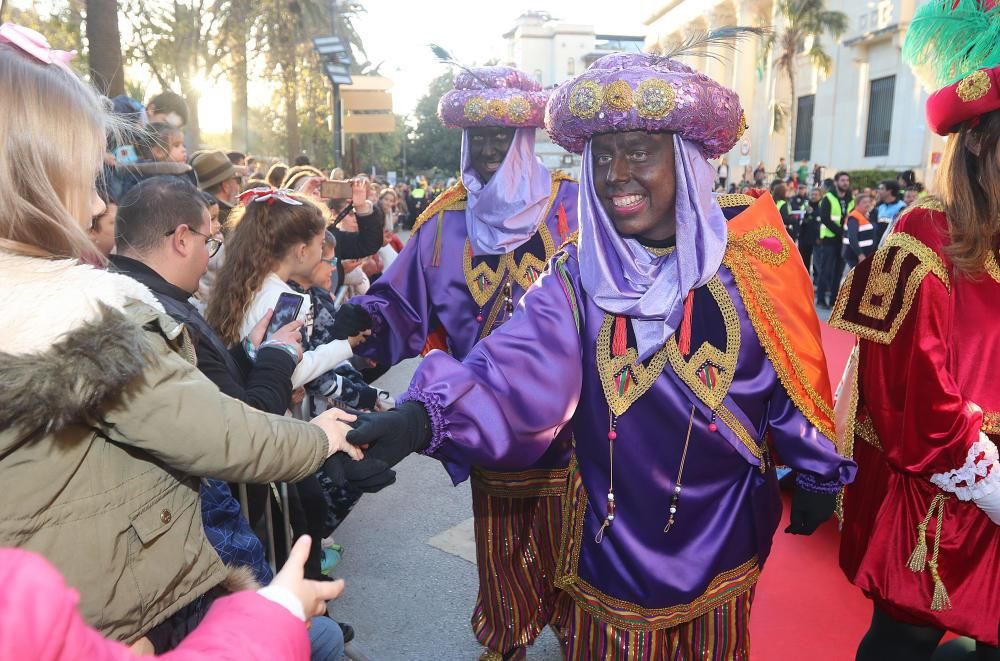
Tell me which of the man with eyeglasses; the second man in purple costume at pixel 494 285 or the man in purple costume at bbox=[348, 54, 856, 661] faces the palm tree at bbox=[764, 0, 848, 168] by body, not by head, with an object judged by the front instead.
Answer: the man with eyeglasses

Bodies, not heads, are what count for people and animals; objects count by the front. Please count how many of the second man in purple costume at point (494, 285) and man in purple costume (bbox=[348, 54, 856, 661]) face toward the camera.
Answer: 2

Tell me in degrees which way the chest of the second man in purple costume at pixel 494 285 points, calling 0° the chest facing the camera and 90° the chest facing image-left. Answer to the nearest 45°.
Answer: approximately 0°

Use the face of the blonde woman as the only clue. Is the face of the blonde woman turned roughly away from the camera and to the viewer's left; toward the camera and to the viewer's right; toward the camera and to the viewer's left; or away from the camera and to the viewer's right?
away from the camera and to the viewer's right

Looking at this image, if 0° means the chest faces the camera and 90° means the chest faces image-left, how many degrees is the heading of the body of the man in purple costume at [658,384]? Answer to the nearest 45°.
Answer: approximately 0°

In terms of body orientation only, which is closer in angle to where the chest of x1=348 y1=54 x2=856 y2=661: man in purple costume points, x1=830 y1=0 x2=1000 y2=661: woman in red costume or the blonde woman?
the blonde woman

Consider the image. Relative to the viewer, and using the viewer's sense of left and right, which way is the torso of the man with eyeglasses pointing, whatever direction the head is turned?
facing away from the viewer and to the right of the viewer

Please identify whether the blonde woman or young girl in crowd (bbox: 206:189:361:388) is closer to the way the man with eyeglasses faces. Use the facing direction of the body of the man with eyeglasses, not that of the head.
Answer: the young girl in crowd

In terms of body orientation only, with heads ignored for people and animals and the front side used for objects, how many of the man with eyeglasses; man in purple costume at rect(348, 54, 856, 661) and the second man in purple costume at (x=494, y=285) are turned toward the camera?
2

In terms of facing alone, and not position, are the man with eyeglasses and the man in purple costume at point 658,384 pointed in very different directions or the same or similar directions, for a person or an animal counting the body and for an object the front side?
very different directions
